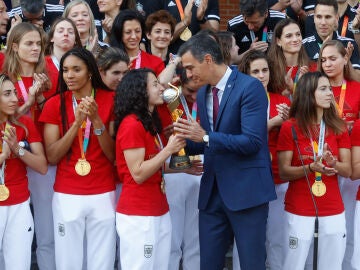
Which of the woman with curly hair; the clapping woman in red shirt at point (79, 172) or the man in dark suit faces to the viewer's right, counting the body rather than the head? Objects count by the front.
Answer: the woman with curly hair

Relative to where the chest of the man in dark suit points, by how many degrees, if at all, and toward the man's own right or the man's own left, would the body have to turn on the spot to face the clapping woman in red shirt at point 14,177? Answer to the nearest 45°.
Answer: approximately 45° to the man's own right

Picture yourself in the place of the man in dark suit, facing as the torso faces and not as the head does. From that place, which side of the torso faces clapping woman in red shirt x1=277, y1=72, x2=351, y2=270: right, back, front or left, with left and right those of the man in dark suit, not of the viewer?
back

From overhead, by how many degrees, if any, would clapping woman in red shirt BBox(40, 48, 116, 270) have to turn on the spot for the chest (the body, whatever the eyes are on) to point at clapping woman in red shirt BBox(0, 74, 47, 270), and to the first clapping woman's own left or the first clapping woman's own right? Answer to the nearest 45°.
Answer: approximately 90° to the first clapping woman's own right

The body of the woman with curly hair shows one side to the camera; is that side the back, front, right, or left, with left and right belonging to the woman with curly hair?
right

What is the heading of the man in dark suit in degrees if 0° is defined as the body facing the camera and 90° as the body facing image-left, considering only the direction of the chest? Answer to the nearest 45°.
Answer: approximately 45°

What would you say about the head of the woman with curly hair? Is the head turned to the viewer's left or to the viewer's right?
to the viewer's right

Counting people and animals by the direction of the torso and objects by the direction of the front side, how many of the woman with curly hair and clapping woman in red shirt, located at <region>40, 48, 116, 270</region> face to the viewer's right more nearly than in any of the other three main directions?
1

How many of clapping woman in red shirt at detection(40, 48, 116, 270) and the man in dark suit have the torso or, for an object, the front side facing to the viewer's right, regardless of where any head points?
0

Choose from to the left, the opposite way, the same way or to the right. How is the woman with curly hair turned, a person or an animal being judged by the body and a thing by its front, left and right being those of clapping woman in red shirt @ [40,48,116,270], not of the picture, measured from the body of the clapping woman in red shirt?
to the left

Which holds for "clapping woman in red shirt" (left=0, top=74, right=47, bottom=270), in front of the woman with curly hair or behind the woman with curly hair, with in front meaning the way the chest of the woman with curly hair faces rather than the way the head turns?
behind
